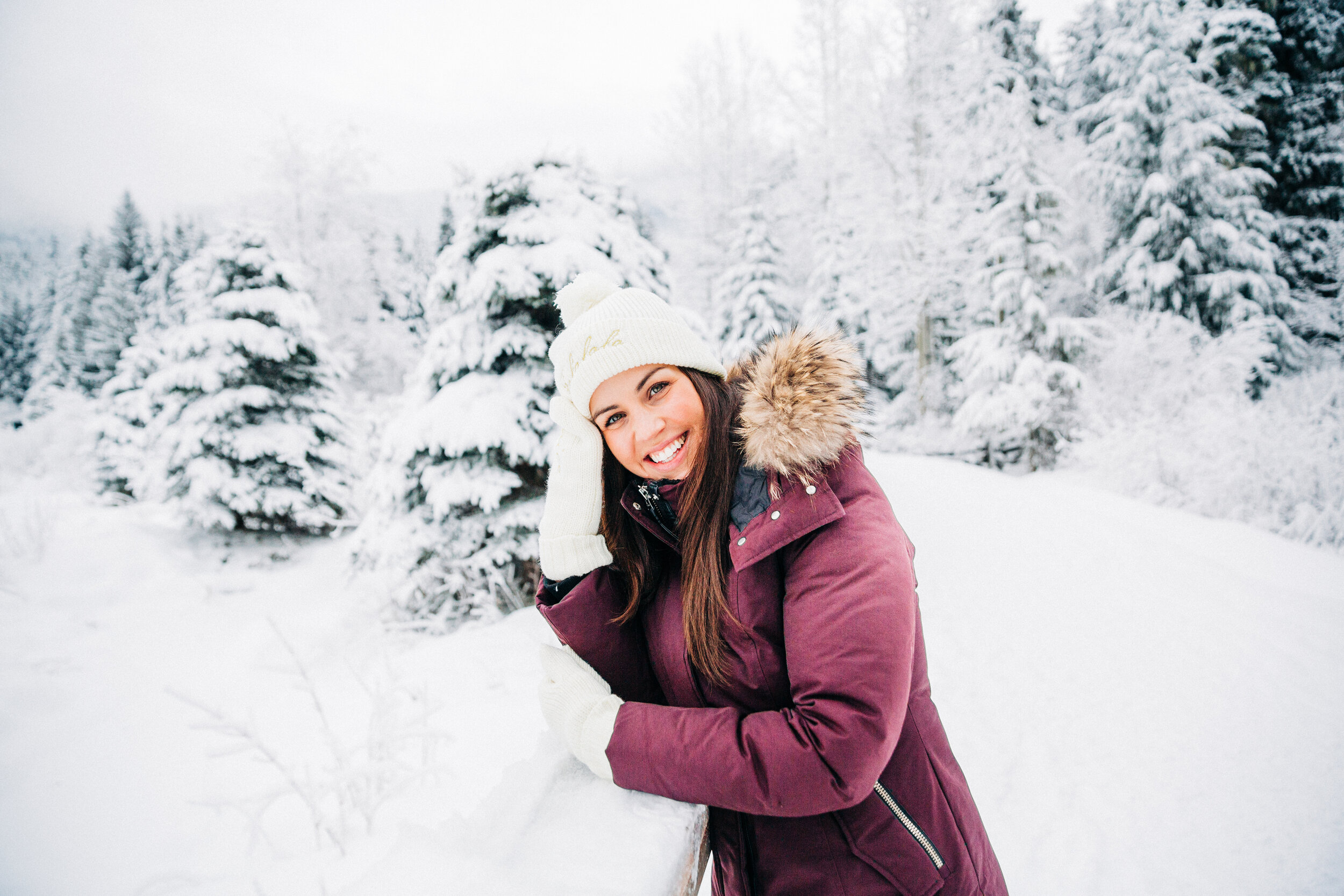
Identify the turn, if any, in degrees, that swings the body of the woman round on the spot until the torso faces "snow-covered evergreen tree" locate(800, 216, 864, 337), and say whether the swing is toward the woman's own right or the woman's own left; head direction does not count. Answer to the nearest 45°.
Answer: approximately 135° to the woman's own right

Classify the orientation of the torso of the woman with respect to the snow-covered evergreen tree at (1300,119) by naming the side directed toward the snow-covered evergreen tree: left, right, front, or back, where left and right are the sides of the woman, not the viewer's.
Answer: back

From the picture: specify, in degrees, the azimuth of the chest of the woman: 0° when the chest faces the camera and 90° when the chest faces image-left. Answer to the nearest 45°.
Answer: approximately 45°

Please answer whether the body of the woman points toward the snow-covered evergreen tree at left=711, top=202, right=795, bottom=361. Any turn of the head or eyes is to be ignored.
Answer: no

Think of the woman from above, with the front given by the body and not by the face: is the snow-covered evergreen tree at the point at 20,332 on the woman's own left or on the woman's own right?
on the woman's own right

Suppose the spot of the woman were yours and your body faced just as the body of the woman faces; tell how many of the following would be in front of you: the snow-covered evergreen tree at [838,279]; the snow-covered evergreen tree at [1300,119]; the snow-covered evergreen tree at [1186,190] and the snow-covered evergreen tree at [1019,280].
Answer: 0

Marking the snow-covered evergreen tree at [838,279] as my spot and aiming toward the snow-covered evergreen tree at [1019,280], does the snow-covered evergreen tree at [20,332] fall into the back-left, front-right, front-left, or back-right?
back-right

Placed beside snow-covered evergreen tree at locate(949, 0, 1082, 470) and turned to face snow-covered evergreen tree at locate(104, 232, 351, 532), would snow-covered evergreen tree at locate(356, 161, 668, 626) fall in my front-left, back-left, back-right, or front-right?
front-left

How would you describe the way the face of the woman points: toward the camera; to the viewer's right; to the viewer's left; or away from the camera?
toward the camera

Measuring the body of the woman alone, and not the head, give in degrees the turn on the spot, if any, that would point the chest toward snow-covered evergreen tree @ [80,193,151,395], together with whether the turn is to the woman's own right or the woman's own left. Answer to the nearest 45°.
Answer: approximately 90° to the woman's own right

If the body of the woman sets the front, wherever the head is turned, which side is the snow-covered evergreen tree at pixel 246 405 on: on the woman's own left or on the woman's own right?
on the woman's own right
